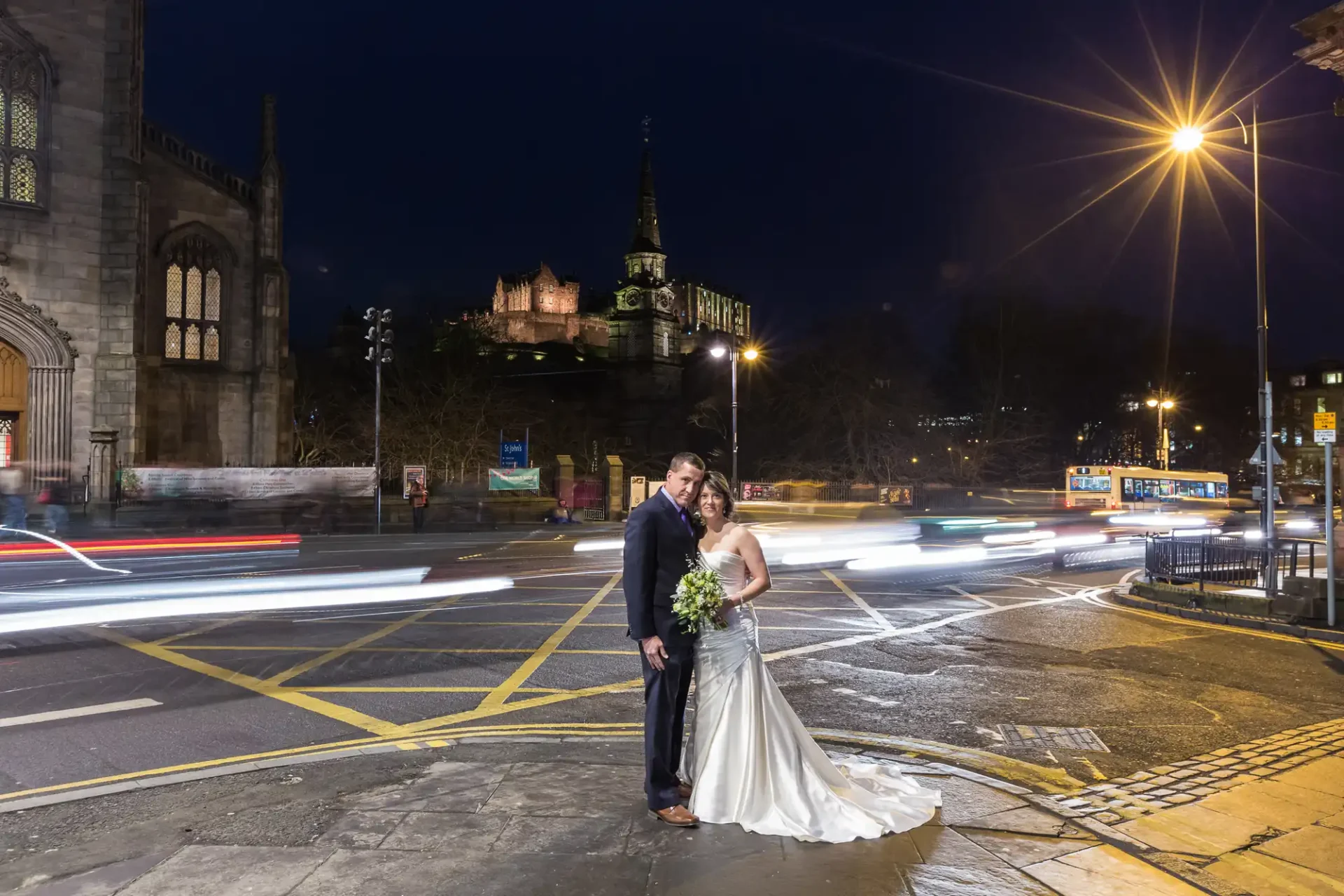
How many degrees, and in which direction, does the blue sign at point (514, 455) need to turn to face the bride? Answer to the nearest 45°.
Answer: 0° — it already faces them

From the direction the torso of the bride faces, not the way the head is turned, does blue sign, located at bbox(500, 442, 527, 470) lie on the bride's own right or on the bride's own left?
on the bride's own right

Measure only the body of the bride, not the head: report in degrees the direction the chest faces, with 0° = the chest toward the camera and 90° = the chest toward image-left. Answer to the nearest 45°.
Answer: approximately 45°

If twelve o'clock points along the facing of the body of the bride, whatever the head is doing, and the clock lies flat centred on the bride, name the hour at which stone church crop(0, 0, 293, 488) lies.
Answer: The stone church is roughly at 3 o'clock from the bride.

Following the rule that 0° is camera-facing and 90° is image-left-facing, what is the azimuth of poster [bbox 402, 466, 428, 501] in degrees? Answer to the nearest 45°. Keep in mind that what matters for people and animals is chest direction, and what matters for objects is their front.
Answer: approximately 0°

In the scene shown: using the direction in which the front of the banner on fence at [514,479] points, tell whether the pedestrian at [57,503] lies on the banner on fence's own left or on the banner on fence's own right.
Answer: on the banner on fence's own right

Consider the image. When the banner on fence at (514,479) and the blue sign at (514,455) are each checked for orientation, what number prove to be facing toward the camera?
2
